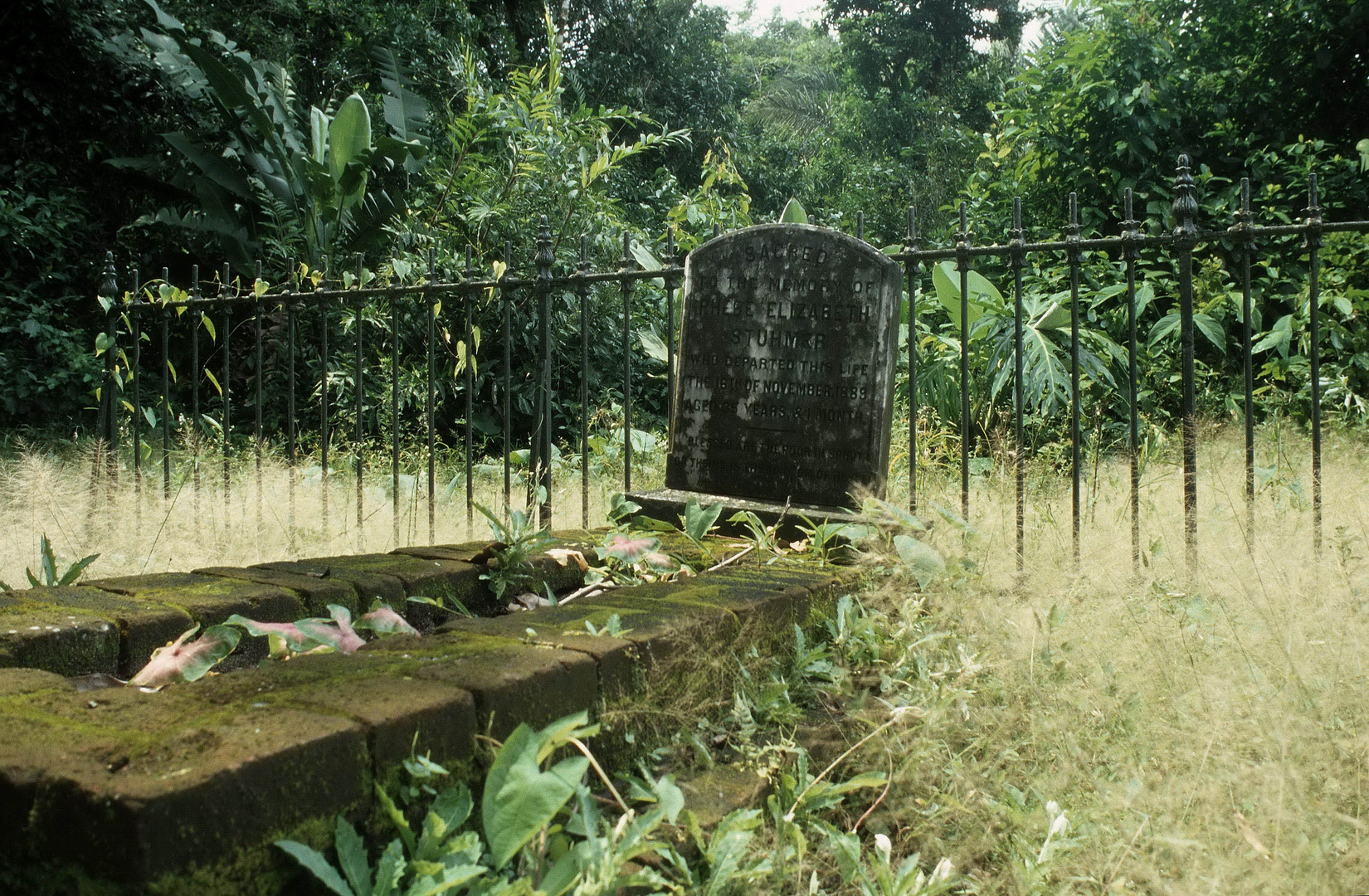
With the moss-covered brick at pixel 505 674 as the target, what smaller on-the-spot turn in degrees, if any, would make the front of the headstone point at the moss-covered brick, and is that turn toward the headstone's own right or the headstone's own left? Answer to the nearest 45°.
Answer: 0° — it already faces it

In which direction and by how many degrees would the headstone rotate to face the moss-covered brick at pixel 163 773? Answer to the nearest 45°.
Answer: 0° — it already faces it

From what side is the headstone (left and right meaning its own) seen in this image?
front

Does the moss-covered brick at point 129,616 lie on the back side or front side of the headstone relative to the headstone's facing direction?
on the front side

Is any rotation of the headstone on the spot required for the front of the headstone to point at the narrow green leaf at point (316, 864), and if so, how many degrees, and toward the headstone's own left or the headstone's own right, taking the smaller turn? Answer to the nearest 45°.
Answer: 0° — it already faces it

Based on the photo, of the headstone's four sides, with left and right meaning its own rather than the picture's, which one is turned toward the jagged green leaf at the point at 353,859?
front

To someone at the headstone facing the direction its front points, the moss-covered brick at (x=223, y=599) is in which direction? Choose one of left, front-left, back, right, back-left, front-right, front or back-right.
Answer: front-right

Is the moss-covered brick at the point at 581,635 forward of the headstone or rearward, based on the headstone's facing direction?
forward

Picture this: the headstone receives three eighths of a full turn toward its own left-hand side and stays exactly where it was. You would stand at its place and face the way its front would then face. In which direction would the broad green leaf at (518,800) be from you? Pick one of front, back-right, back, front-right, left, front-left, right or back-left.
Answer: back-right

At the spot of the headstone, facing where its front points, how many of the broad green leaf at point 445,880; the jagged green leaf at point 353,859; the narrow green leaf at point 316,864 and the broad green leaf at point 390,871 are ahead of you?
4

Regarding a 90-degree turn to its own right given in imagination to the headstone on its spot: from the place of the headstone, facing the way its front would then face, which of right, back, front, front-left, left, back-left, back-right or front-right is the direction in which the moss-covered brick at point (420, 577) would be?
front-left

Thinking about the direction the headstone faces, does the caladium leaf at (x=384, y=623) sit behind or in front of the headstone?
in front
